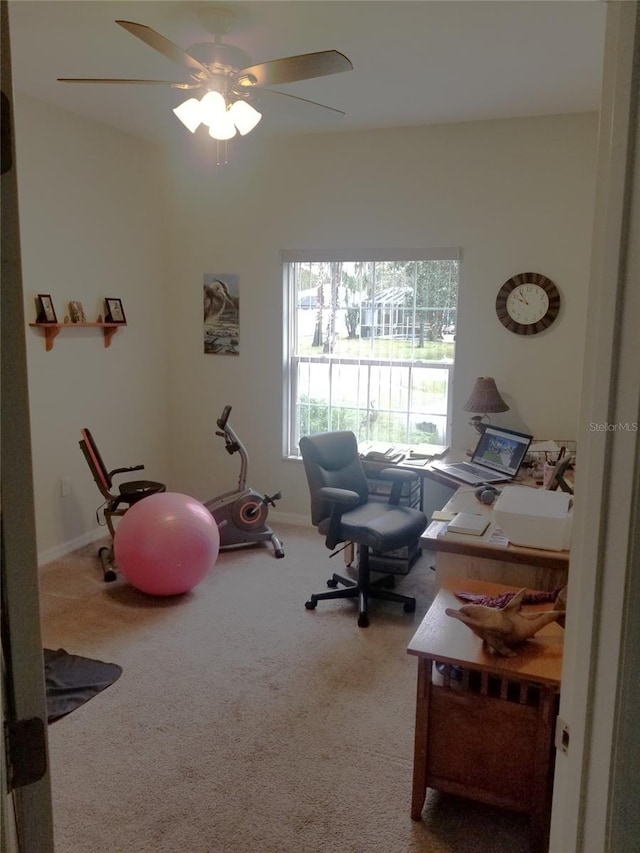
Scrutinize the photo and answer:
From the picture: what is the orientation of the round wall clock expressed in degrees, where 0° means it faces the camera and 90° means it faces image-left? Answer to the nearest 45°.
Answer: approximately 0°

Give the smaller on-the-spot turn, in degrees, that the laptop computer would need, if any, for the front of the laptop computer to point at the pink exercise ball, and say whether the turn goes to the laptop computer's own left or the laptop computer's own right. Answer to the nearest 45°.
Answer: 0° — it already faces it

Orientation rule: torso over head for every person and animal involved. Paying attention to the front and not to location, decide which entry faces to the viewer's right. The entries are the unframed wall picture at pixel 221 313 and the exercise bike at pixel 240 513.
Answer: the exercise bike

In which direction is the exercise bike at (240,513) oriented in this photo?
to the viewer's right

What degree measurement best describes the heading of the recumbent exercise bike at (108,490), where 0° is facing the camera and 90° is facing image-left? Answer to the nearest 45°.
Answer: approximately 270°

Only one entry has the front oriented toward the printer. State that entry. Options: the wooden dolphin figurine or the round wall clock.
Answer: the round wall clock

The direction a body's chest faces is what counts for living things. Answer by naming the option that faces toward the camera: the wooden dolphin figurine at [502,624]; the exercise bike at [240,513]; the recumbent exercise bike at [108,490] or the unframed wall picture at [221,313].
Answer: the unframed wall picture

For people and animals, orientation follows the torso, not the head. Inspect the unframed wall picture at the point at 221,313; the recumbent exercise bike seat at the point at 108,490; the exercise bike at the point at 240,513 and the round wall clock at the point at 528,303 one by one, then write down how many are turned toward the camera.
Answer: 2

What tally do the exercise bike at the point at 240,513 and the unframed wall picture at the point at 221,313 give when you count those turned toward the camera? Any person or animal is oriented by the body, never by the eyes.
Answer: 1

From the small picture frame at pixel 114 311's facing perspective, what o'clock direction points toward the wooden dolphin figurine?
The wooden dolphin figurine is roughly at 1 o'clock from the small picture frame.

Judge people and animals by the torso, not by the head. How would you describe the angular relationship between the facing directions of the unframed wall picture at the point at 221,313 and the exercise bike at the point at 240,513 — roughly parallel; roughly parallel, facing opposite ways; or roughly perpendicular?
roughly perpendicular

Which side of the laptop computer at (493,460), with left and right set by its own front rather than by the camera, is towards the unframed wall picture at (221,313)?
right

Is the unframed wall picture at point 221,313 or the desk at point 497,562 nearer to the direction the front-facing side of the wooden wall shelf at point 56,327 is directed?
the desk

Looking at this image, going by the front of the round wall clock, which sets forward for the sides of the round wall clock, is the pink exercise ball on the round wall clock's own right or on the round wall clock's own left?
on the round wall clock's own right

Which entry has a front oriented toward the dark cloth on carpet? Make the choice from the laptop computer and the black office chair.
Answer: the laptop computer

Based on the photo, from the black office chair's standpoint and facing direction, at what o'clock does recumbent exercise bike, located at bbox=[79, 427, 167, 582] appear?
The recumbent exercise bike is roughly at 5 o'clock from the black office chair.

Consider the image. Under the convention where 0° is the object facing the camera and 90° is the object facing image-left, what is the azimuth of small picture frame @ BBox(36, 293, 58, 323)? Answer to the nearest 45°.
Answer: approximately 315°
